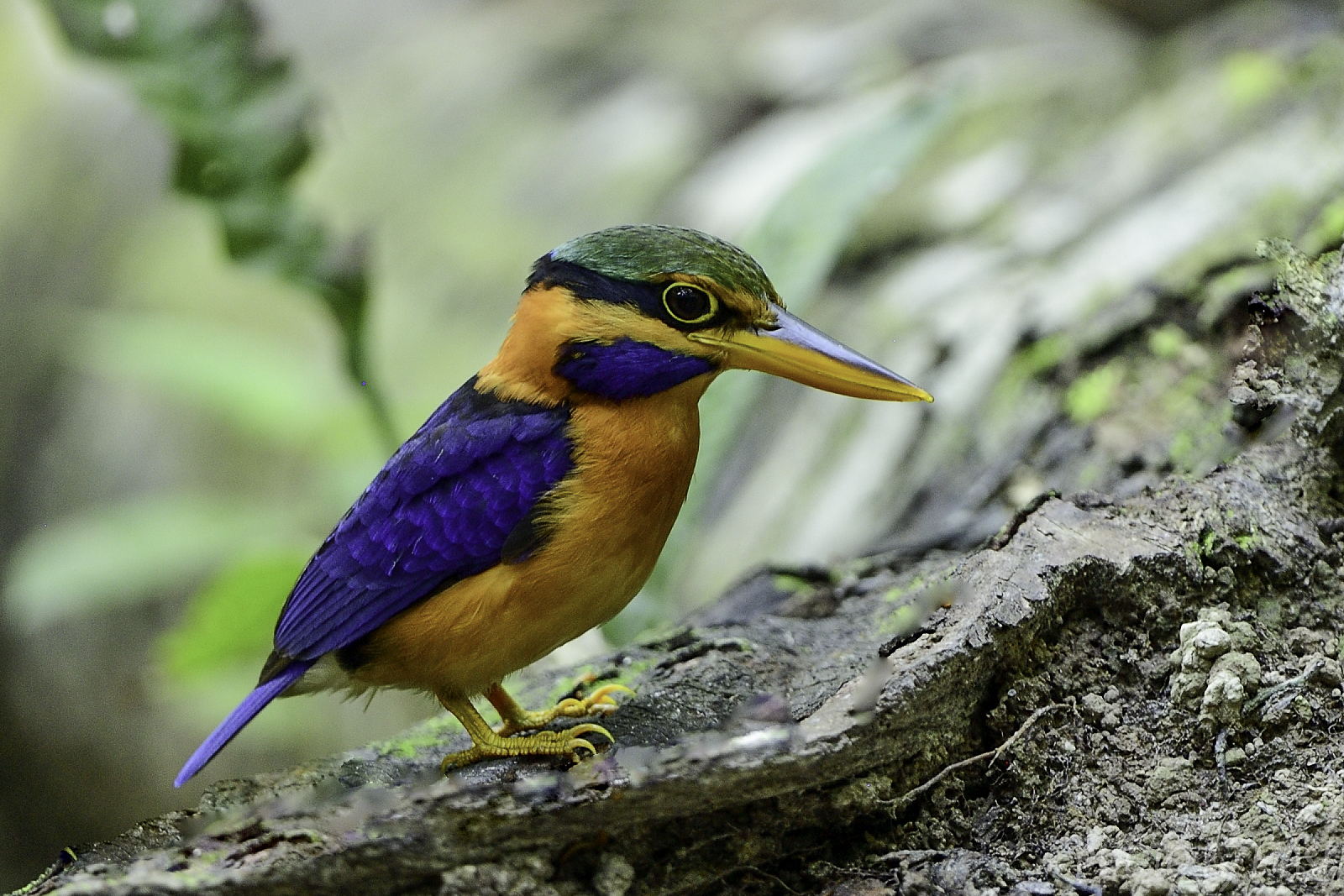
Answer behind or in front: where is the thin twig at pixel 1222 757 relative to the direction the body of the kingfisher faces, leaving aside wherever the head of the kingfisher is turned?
in front

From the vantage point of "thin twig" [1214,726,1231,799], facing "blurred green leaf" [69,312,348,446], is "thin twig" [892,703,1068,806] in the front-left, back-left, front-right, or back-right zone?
front-left

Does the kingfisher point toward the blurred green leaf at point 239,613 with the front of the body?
no

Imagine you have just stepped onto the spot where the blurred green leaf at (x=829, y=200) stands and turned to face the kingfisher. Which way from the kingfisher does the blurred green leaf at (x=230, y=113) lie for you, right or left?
right

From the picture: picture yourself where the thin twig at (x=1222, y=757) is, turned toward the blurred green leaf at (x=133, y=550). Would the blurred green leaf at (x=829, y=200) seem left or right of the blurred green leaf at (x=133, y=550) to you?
right

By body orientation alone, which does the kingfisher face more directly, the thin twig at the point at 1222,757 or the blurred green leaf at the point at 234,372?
the thin twig

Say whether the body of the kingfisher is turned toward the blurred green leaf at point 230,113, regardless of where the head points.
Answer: no

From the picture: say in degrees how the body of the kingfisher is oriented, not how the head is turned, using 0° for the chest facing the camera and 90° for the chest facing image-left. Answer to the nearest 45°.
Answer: approximately 270°
